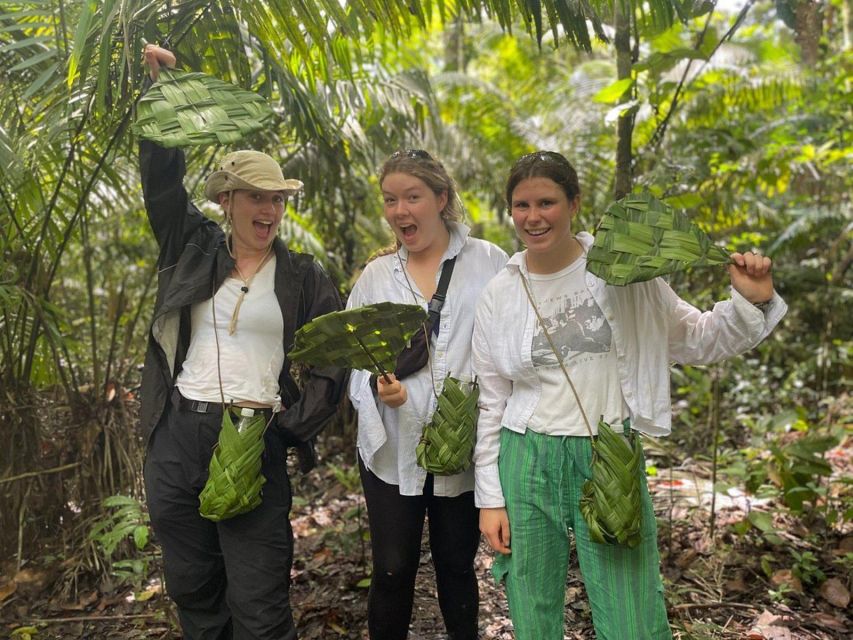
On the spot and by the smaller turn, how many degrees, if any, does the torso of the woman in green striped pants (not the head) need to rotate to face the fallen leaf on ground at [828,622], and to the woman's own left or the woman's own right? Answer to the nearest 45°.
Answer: approximately 135° to the woman's own left

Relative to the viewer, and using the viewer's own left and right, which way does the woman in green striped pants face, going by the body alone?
facing the viewer

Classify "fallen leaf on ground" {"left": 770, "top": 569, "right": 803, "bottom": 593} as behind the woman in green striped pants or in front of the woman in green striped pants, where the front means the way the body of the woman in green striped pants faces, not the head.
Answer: behind

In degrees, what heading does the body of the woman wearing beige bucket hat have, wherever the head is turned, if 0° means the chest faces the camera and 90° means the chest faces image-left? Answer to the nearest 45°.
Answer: approximately 0°

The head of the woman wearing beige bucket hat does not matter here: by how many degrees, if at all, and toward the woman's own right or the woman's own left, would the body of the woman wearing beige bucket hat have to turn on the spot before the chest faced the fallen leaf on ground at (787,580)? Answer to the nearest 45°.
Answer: approximately 90° to the woman's own left

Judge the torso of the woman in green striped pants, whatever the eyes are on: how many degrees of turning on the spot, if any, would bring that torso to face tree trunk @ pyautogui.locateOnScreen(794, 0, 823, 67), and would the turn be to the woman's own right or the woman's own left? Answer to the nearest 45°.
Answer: approximately 135° to the woman's own left

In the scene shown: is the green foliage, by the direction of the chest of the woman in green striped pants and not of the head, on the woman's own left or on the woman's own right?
on the woman's own right

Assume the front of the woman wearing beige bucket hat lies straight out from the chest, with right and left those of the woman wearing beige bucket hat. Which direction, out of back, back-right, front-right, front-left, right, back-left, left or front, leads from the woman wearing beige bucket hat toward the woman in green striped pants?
front-left

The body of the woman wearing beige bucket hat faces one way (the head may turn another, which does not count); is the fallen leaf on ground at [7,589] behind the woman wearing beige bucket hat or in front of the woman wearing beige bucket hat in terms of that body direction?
behind

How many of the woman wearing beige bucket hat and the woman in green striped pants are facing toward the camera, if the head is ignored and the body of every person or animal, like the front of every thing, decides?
2

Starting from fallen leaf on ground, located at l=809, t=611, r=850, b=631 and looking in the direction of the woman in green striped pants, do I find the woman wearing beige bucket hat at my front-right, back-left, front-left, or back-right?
front-right

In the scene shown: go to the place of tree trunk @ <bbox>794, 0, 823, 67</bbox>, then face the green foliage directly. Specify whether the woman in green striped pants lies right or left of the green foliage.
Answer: left

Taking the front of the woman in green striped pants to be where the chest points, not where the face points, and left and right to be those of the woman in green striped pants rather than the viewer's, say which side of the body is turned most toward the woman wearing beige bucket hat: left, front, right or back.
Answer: right

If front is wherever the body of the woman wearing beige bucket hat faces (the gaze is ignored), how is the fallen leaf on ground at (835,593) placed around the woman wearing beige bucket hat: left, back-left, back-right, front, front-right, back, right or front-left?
left
